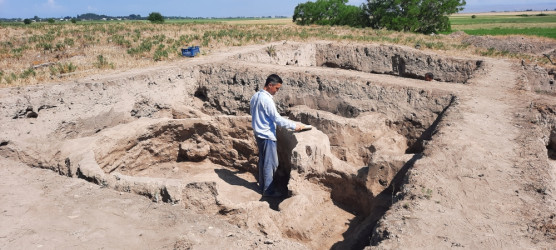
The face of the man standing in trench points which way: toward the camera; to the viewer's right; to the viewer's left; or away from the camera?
to the viewer's right

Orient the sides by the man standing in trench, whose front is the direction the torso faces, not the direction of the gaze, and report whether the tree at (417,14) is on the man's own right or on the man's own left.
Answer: on the man's own left

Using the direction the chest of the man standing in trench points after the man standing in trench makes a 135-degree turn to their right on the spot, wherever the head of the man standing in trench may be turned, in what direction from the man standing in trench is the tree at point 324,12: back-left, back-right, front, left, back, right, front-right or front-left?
back-right

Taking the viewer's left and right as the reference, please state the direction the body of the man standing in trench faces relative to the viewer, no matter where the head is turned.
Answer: facing to the right of the viewer
